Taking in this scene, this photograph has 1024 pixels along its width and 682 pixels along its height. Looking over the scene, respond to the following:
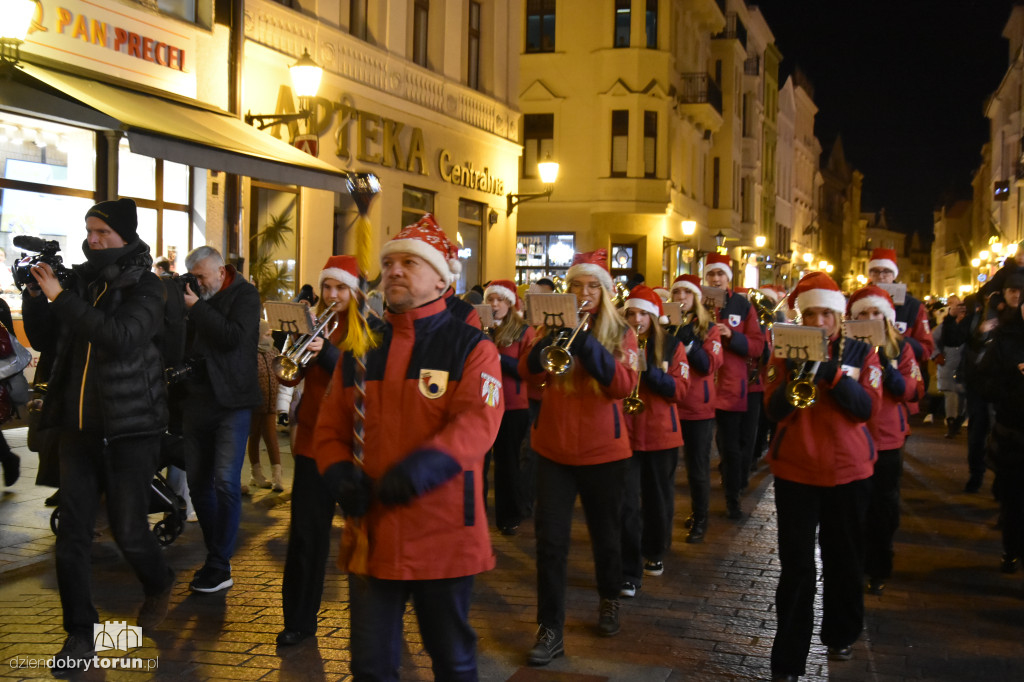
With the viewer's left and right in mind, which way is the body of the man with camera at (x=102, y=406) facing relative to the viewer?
facing the viewer and to the left of the viewer

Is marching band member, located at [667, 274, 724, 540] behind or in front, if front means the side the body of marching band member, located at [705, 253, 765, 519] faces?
in front

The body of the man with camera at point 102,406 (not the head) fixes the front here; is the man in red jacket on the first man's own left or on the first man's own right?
on the first man's own left

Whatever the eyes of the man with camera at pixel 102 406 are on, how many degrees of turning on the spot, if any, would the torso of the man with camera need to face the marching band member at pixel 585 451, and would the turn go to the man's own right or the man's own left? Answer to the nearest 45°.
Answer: approximately 135° to the man's own left

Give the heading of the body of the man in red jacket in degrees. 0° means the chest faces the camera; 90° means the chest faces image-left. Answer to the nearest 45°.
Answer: approximately 45°

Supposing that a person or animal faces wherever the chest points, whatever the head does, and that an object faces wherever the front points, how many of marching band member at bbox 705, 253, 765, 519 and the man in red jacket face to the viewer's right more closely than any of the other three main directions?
0

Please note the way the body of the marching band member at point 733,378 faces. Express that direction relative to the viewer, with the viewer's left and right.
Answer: facing the viewer

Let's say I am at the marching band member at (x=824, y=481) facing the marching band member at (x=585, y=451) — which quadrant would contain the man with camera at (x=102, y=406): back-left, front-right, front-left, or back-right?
front-left

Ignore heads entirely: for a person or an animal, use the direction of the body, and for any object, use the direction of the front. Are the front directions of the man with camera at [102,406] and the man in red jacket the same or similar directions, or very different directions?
same or similar directions

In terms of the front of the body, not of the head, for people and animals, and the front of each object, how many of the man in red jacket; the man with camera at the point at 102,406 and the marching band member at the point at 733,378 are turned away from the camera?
0

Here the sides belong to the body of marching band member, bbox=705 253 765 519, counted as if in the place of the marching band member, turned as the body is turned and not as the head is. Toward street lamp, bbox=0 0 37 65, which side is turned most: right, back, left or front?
right

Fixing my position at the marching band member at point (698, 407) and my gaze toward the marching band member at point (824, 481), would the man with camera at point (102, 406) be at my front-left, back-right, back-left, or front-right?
front-right

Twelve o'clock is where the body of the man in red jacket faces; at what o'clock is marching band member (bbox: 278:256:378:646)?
The marching band member is roughly at 4 o'clock from the man in red jacket.

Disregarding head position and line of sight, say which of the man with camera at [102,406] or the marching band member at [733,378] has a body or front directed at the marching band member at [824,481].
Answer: the marching band member at [733,378]
